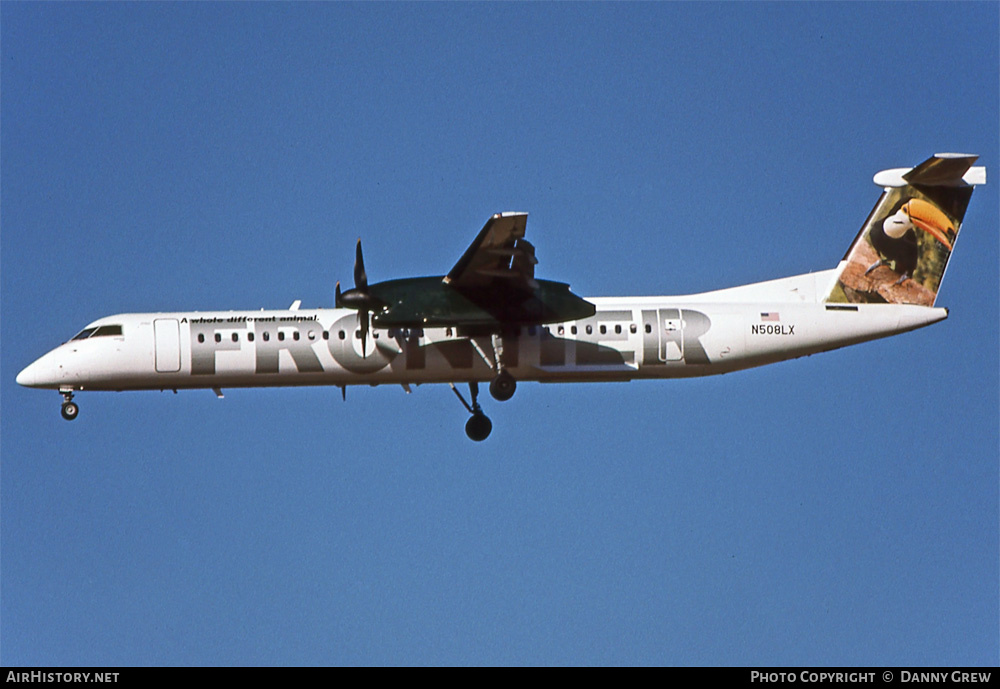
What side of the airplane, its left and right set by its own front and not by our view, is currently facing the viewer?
left
